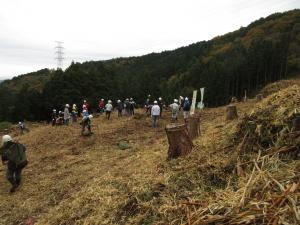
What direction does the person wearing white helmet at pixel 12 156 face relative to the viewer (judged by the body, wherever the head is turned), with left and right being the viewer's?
facing away from the viewer and to the left of the viewer
